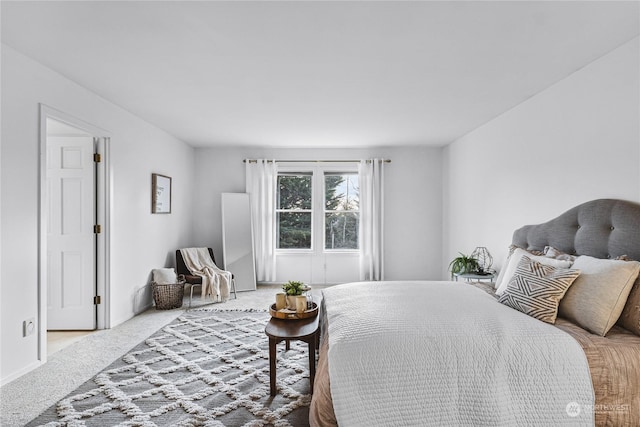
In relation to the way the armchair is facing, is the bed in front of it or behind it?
in front

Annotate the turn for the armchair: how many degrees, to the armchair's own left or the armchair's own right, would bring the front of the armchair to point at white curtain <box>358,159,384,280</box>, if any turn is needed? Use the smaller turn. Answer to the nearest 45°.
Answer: approximately 45° to the armchair's own left

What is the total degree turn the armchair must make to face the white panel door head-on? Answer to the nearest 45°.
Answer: approximately 90° to its right

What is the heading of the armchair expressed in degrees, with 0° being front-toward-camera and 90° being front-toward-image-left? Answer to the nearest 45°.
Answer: approximately 315°

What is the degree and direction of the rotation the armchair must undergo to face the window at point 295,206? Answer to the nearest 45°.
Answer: approximately 45° to its left

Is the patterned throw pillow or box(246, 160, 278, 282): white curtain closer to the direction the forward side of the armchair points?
the patterned throw pillow

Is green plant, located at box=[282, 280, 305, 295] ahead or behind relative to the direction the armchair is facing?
ahead

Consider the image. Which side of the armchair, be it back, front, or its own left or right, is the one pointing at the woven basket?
right

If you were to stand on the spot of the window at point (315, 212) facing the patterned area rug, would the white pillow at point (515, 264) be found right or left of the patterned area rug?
left

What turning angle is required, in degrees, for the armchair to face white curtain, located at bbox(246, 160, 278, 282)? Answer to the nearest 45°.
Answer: approximately 90° to its left

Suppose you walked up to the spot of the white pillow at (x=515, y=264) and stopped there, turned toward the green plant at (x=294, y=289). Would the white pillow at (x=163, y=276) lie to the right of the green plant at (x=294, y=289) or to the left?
right
